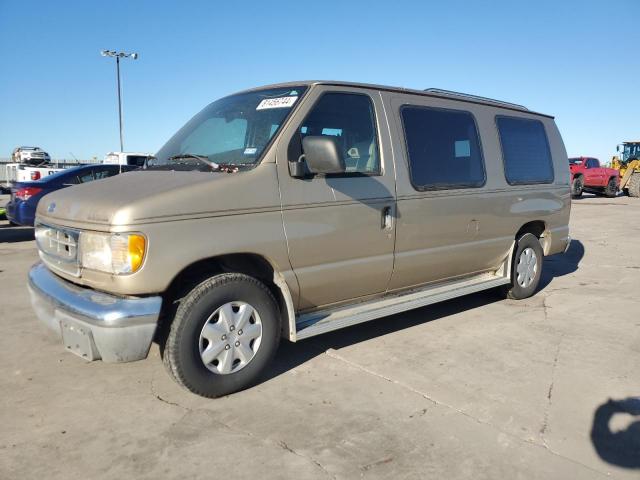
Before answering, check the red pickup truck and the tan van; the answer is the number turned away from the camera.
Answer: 0

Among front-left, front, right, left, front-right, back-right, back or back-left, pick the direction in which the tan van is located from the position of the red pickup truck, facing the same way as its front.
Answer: front-left

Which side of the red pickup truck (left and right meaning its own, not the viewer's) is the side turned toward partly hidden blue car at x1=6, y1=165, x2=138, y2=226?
front

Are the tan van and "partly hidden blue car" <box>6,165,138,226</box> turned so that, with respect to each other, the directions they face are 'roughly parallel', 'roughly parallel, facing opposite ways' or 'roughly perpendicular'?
roughly parallel, facing opposite ways

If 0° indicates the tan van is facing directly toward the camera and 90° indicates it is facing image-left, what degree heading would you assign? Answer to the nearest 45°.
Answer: approximately 45°

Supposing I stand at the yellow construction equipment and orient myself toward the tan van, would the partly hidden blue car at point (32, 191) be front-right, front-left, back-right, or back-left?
front-right

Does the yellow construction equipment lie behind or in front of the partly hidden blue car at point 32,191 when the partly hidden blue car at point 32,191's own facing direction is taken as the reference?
in front

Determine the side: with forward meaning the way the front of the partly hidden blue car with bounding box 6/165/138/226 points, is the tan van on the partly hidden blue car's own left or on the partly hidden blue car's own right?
on the partly hidden blue car's own right

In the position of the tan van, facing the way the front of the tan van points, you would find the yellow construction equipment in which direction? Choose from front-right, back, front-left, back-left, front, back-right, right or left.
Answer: back

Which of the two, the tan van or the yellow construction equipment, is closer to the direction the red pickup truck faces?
the tan van

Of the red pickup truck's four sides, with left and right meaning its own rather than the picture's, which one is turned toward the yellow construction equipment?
back

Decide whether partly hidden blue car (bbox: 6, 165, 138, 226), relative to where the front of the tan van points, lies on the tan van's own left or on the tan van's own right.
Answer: on the tan van's own right

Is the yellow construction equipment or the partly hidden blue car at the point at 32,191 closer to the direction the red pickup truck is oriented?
the partly hidden blue car
